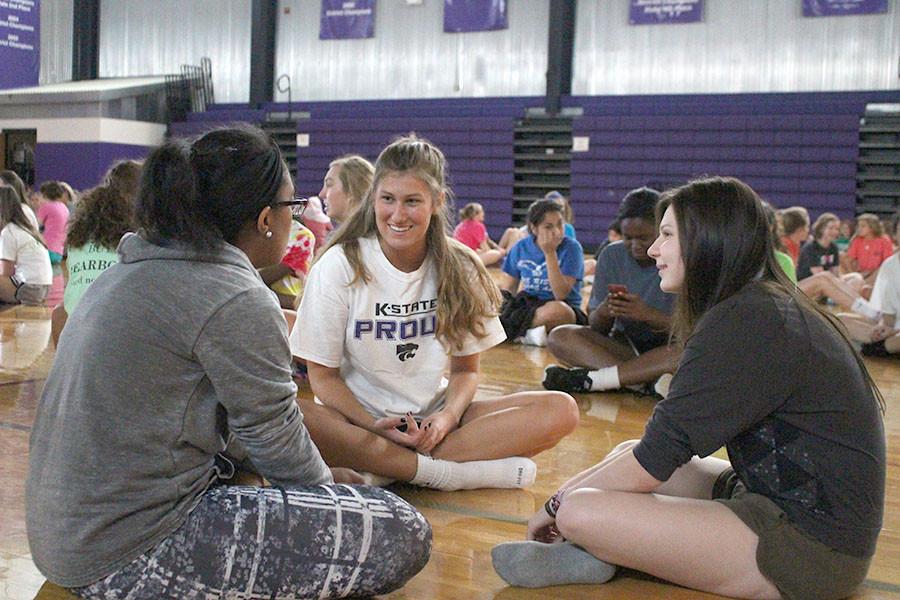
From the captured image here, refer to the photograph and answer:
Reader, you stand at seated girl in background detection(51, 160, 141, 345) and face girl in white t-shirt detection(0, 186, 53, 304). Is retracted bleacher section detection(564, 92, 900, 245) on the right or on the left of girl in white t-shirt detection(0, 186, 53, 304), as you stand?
right

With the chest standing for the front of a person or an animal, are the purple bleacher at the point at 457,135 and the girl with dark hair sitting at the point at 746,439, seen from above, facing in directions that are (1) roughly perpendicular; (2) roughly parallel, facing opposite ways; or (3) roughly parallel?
roughly perpendicular

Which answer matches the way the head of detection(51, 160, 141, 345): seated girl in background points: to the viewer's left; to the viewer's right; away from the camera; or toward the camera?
away from the camera

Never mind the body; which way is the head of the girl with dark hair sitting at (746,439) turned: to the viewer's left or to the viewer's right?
to the viewer's left

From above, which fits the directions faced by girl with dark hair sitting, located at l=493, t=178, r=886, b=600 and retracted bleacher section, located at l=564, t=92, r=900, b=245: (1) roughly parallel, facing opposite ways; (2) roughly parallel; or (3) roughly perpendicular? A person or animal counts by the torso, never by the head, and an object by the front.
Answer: roughly perpendicular

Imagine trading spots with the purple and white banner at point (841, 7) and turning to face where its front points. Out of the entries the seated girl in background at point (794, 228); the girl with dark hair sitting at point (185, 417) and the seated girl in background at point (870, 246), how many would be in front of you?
3

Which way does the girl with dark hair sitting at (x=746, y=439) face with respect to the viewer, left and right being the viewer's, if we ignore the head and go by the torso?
facing to the left of the viewer

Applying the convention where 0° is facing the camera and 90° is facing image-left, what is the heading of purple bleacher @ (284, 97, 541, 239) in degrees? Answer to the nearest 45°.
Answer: approximately 0°

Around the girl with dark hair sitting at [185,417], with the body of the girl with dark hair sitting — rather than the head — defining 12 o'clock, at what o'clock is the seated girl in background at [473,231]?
The seated girl in background is roughly at 11 o'clock from the girl with dark hair sitting.

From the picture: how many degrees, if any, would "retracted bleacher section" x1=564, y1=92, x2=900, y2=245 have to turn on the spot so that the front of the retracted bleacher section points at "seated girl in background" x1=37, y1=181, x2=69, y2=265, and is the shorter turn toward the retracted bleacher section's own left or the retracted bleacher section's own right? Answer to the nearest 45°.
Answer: approximately 45° to the retracted bleacher section's own right

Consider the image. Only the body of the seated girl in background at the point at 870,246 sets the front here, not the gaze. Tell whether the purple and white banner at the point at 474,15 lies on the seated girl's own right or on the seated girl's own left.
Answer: on the seated girl's own right
